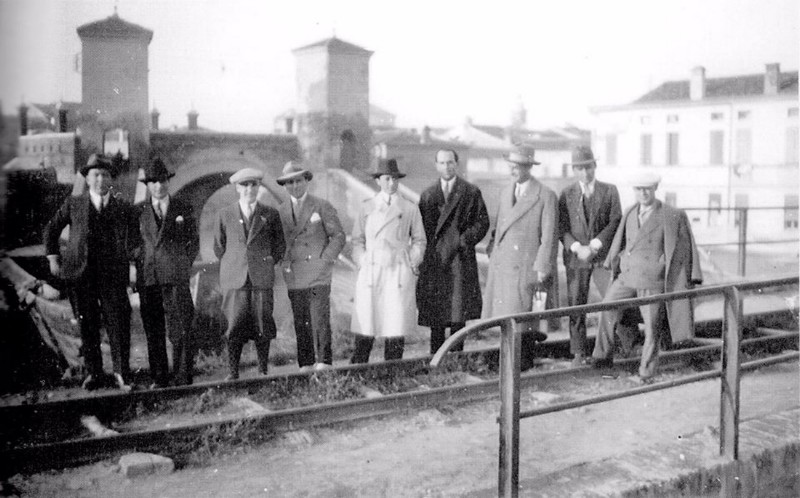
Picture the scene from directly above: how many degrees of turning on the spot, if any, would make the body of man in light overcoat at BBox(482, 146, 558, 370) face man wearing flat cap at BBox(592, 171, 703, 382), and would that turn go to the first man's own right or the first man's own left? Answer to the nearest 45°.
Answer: approximately 135° to the first man's own left

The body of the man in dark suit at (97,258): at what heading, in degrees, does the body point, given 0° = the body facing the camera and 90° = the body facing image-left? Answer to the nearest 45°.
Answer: approximately 0°

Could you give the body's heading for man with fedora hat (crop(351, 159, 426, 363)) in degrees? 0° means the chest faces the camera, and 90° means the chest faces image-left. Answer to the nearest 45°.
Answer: approximately 0°

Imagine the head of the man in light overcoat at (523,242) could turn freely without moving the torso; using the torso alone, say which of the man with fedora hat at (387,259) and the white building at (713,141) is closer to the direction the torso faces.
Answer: the man with fedora hat

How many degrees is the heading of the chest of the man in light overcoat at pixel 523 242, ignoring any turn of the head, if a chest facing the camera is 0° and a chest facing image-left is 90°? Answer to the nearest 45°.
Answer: approximately 45°

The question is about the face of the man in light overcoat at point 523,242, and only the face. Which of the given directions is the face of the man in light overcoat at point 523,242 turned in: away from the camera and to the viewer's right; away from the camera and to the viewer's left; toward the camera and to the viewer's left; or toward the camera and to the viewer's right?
toward the camera and to the viewer's left
